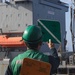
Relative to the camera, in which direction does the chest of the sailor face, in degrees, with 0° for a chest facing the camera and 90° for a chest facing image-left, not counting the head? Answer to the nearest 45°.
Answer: approximately 180°
